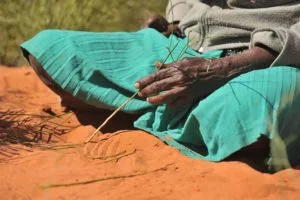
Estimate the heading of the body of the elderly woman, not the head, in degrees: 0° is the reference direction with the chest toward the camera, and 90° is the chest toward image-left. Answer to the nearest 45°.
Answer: approximately 45°
